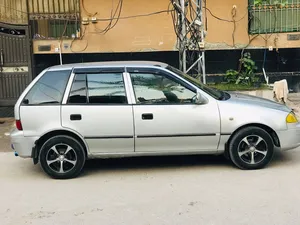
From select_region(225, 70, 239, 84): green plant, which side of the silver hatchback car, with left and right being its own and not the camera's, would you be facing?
left

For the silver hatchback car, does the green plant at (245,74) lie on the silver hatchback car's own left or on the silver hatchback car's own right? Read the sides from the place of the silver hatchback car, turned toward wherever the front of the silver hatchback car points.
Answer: on the silver hatchback car's own left

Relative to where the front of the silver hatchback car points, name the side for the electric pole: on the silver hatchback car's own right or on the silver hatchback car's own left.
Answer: on the silver hatchback car's own left

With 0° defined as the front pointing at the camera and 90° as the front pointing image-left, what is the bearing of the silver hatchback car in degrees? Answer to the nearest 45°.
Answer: approximately 270°
